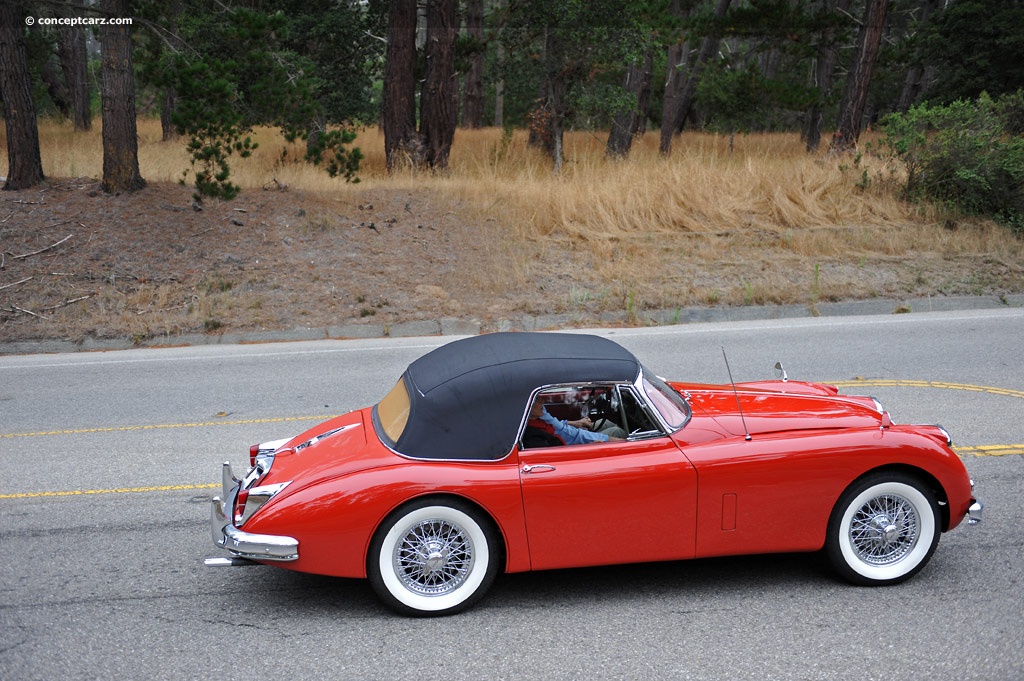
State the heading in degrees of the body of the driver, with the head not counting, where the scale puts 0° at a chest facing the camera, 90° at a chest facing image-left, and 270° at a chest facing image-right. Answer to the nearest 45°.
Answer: approximately 270°

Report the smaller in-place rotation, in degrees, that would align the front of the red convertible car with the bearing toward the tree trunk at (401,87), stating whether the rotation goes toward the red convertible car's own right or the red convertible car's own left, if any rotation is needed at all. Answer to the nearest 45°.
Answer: approximately 90° to the red convertible car's own left

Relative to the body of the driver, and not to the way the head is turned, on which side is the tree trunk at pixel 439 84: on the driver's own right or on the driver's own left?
on the driver's own left

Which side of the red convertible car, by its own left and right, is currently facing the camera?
right

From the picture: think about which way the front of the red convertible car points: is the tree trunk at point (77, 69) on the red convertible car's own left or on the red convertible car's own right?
on the red convertible car's own left

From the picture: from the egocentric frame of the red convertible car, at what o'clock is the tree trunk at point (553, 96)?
The tree trunk is roughly at 9 o'clock from the red convertible car.

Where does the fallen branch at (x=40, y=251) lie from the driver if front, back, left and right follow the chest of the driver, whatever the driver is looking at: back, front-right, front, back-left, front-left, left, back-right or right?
back-left

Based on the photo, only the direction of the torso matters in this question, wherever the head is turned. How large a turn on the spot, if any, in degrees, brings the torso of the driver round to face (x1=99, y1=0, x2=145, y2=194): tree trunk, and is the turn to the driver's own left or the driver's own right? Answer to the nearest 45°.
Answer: approximately 135° to the driver's own left

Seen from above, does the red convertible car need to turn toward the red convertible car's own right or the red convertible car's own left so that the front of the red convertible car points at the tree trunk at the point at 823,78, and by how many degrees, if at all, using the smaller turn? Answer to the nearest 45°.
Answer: approximately 90° to the red convertible car's own left

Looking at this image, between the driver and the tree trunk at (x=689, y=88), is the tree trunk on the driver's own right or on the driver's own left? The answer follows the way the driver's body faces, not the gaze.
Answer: on the driver's own left
